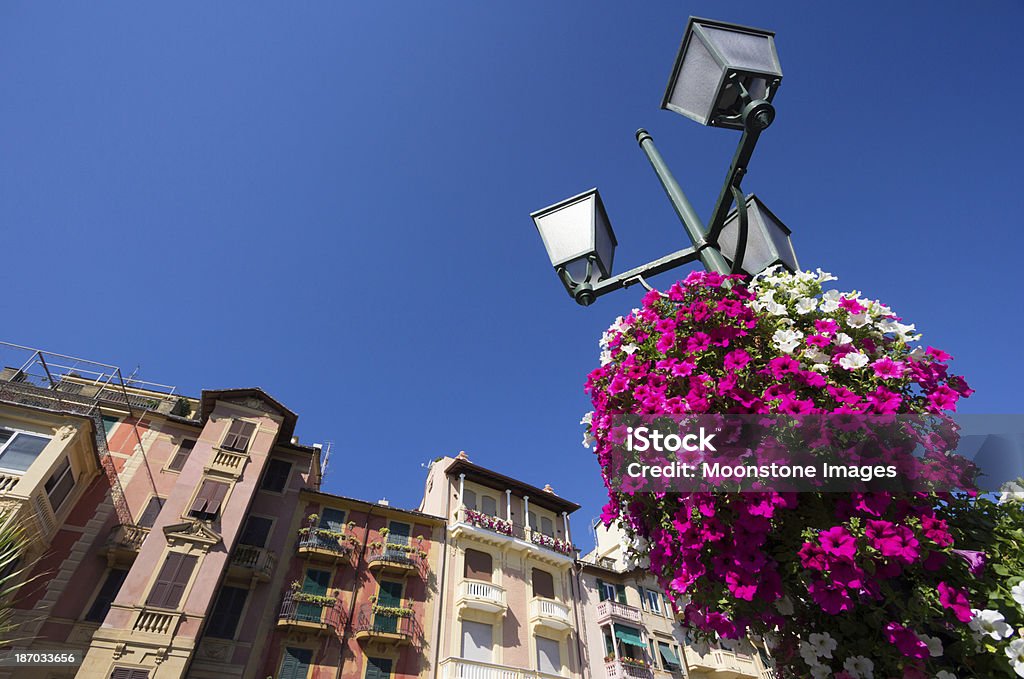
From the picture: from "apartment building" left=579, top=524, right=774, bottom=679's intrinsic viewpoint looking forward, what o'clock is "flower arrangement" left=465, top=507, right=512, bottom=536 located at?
The flower arrangement is roughly at 3 o'clock from the apartment building.

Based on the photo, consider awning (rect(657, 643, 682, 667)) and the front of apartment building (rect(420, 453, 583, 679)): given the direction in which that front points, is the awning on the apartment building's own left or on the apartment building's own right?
on the apartment building's own left

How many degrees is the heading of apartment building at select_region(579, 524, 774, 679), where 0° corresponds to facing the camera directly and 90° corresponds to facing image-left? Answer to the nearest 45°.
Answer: approximately 315°

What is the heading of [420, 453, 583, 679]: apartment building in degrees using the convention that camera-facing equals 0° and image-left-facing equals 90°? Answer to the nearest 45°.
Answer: approximately 315°
